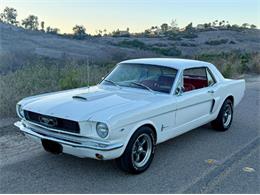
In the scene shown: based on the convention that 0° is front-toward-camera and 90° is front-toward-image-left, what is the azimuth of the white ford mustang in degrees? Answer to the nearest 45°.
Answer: approximately 45°
